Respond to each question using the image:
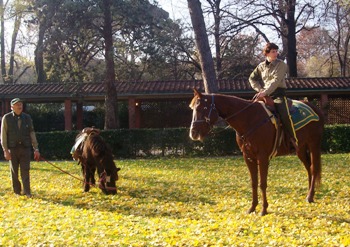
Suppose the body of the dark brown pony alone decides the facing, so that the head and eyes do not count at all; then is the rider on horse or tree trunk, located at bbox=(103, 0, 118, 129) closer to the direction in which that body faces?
the rider on horse

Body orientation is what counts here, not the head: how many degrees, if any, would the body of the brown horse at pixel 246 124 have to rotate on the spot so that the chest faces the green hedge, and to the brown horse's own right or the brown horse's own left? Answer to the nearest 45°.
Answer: approximately 135° to the brown horse's own right

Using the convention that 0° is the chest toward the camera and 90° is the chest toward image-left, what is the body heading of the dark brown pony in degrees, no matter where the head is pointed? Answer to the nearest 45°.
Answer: approximately 315°

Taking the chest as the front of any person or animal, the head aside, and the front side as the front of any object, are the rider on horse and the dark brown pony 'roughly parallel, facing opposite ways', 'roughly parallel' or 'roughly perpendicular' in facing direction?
roughly perpendicular

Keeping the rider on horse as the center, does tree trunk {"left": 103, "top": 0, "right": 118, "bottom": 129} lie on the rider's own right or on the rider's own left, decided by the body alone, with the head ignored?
on the rider's own right

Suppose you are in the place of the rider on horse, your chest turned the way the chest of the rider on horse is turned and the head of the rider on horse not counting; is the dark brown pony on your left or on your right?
on your right

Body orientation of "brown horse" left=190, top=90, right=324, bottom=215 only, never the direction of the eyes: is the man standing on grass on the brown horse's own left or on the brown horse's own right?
on the brown horse's own right

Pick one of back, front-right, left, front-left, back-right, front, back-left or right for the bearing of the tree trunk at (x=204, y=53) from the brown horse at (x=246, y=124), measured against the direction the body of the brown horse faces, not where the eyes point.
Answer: back-right

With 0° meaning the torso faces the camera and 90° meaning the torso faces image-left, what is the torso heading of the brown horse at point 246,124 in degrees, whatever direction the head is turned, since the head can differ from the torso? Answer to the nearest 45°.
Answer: approximately 45°
